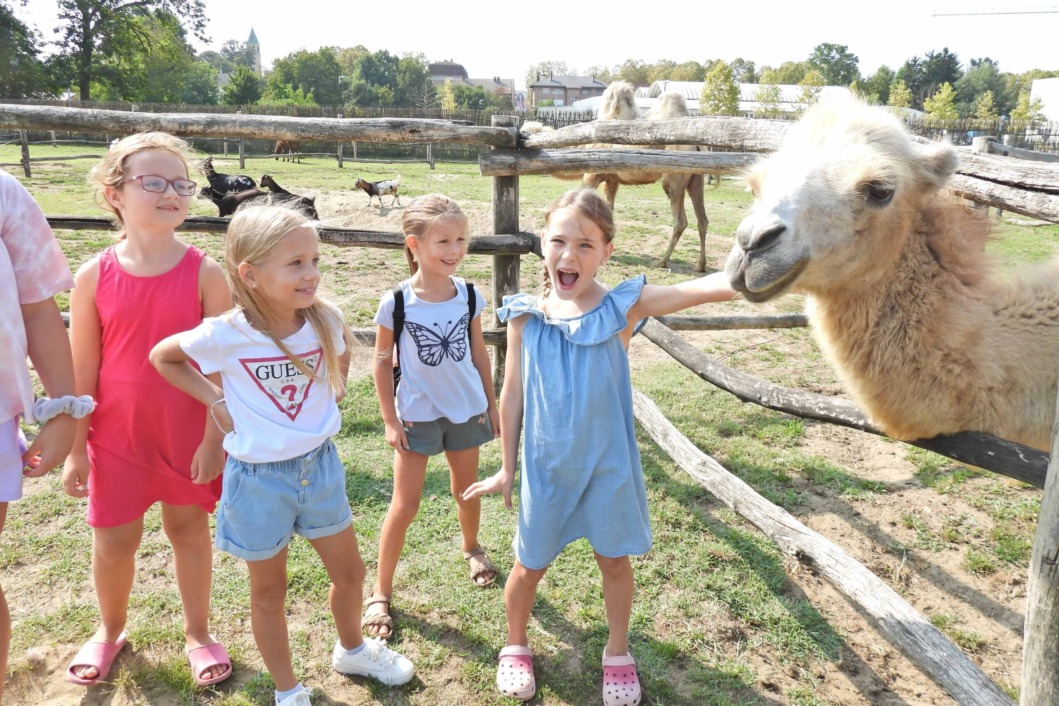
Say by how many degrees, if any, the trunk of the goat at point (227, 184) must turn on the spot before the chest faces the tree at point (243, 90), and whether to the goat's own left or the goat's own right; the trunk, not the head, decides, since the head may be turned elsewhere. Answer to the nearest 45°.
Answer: approximately 90° to the goat's own right

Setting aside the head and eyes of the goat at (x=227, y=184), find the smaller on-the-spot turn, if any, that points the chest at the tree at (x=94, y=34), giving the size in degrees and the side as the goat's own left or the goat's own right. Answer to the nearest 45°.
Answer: approximately 90° to the goat's own right

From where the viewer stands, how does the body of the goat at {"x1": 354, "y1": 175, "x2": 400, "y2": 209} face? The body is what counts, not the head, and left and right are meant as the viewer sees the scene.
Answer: facing to the left of the viewer

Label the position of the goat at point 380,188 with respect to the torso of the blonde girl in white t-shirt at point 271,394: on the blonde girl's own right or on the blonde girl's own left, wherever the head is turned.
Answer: on the blonde girl's own left

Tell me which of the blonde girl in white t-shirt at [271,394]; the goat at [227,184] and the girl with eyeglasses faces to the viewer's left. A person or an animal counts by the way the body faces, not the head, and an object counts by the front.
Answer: the goat

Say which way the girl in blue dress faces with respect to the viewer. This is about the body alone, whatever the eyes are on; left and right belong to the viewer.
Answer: facing the viewer

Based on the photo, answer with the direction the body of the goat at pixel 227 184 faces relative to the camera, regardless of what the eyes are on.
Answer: to the viewer's left

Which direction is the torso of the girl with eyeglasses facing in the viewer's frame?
toward the camera
